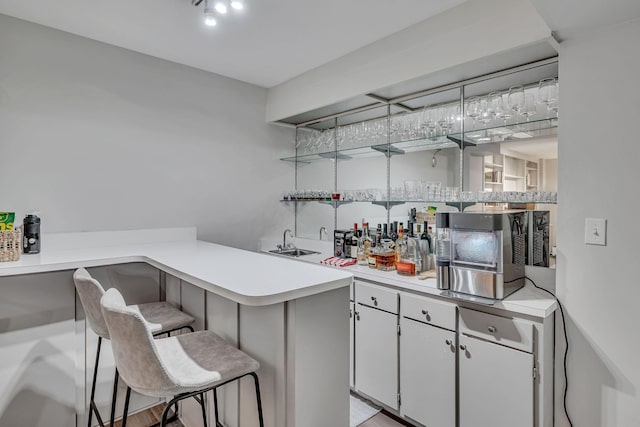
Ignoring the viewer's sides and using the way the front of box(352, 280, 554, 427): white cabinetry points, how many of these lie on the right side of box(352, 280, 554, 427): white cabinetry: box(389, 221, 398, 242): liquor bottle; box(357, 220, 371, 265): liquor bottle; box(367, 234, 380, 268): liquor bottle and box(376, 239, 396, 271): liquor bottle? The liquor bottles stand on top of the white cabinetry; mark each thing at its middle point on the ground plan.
4

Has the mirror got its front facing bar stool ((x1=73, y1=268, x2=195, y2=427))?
yes

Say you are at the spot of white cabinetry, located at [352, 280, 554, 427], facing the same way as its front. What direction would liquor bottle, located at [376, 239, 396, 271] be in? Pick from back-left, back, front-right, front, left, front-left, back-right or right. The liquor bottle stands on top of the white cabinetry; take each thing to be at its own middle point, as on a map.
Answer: right

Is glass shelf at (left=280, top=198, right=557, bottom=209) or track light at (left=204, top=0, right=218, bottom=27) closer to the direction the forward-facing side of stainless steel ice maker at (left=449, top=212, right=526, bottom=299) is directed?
the track light

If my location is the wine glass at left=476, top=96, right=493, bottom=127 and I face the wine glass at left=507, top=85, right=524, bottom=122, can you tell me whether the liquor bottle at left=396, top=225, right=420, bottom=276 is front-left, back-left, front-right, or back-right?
back-right

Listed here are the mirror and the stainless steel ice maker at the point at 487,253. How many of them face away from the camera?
0

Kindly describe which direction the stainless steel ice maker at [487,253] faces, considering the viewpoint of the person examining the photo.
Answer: facing the viewer and to the left of the viewer

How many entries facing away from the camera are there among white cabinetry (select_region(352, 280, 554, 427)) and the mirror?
0

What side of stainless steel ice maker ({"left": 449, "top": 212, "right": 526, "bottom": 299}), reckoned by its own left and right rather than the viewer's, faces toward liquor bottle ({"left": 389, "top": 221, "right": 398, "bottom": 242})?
right

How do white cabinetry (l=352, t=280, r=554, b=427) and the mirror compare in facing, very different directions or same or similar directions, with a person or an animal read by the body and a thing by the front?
same or similar directions
